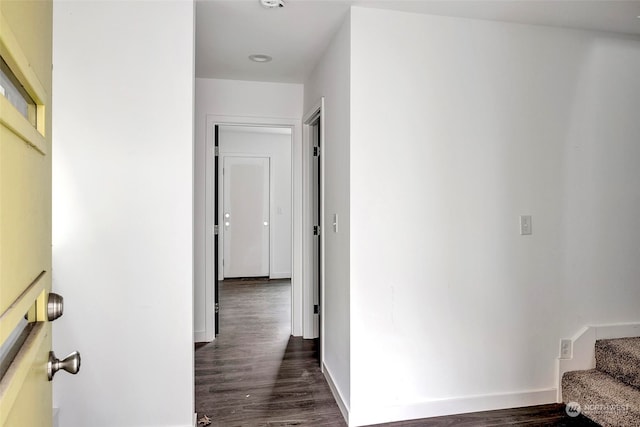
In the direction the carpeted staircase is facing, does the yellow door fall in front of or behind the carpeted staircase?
in front

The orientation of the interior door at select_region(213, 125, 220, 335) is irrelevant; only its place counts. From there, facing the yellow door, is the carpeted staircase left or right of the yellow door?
left

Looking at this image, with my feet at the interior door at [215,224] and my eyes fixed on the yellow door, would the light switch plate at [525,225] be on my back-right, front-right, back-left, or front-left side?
front-left

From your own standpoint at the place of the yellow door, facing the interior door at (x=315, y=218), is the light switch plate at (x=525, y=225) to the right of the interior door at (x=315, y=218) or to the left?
right

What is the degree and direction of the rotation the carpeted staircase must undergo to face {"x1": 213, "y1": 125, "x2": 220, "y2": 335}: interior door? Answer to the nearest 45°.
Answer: approximately 45° to its right

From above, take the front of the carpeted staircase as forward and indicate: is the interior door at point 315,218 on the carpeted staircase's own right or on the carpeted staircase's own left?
on the carpeted staircase's own right

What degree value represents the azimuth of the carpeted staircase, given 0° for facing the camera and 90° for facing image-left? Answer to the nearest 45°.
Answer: approximately 45°
